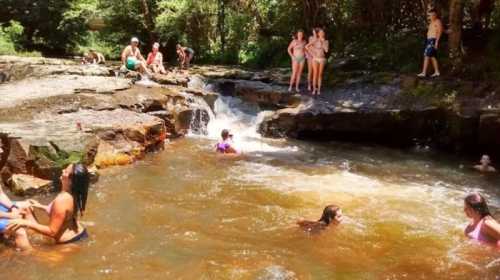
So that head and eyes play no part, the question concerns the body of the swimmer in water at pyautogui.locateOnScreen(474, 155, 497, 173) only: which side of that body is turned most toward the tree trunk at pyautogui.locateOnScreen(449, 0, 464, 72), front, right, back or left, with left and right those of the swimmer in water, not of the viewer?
back

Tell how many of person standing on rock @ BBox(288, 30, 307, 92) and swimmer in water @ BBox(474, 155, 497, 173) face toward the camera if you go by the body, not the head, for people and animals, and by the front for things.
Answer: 2

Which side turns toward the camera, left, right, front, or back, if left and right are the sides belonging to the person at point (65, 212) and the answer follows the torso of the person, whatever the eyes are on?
left

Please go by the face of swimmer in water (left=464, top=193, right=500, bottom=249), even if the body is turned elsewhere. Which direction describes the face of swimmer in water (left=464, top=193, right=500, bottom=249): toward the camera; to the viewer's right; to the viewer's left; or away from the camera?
to the viewer's left

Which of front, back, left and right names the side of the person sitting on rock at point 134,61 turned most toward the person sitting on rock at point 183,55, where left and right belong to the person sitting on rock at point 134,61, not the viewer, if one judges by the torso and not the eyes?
left

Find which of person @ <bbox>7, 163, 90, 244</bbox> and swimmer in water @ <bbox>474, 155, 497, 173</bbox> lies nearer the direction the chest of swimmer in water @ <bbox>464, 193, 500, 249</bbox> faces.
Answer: the person

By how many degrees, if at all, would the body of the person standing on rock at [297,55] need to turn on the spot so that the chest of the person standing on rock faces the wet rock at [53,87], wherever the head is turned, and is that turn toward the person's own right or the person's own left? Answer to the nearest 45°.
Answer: approximately 45° to the person's own right

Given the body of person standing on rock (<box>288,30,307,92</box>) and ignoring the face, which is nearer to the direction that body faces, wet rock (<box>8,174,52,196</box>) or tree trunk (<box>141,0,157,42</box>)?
the wet rock

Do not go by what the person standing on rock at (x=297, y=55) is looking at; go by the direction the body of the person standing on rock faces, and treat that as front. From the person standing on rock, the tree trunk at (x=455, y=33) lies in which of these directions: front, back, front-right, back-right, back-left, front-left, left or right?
left

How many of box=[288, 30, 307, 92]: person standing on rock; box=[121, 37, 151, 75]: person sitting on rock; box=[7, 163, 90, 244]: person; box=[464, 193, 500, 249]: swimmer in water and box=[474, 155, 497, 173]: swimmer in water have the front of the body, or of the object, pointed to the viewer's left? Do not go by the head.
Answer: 2

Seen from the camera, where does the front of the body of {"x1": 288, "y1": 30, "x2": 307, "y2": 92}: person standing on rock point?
toward the camera

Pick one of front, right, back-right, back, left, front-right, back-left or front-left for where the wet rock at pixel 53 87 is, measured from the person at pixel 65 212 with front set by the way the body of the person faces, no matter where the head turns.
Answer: right

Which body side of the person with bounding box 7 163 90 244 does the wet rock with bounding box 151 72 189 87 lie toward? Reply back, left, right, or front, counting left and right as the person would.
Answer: right

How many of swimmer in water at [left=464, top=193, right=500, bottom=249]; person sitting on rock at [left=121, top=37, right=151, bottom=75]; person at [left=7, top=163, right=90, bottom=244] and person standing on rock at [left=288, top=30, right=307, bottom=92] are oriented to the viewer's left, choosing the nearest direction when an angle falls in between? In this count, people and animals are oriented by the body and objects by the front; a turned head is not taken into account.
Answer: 2

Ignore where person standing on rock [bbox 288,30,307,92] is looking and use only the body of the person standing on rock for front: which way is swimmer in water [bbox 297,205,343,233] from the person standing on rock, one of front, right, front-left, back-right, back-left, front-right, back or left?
front

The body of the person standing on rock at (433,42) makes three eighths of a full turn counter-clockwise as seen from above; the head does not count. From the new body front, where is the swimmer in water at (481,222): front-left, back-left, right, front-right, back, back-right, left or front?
right
